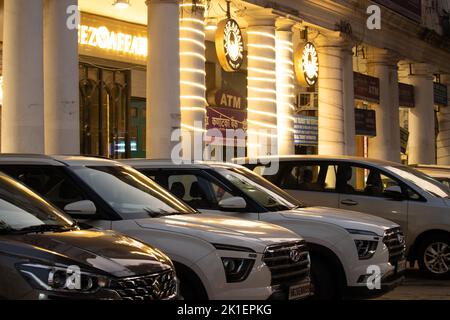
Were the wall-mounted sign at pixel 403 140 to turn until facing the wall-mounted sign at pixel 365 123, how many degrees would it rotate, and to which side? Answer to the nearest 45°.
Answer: approximately 45° to its right

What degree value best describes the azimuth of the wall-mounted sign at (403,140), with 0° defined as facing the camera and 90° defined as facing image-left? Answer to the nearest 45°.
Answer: approximately 315°

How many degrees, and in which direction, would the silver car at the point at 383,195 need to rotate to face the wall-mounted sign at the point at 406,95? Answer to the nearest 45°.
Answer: approximately 90° to its left

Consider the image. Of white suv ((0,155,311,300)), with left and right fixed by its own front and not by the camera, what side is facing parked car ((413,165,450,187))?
left

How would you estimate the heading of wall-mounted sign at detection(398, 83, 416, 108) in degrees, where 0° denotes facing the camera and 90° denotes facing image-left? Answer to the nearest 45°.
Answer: approximately 315°

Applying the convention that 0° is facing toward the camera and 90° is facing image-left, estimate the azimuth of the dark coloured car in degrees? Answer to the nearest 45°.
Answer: approximately 315°

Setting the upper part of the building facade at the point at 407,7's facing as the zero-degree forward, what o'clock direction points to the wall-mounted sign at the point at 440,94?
the wall-mounted sign at the point at 440,94 is roughly at 8 o'clock from the upper part of the building facade at the point at 407,7.

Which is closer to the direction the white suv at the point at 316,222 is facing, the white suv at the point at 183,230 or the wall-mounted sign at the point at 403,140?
the white suv

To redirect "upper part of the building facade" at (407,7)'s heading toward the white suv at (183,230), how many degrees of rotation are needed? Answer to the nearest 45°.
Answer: approximately 45° to its right

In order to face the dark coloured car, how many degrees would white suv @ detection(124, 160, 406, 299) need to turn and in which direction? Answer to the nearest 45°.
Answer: approximately 90° to its right

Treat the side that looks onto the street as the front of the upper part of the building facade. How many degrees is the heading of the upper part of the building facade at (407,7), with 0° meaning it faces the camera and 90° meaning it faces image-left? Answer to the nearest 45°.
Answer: approximately 315°

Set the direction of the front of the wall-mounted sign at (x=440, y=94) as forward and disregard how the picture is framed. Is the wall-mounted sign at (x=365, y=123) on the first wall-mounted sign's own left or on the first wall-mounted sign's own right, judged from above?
on the first wall-mounted sign's own right
